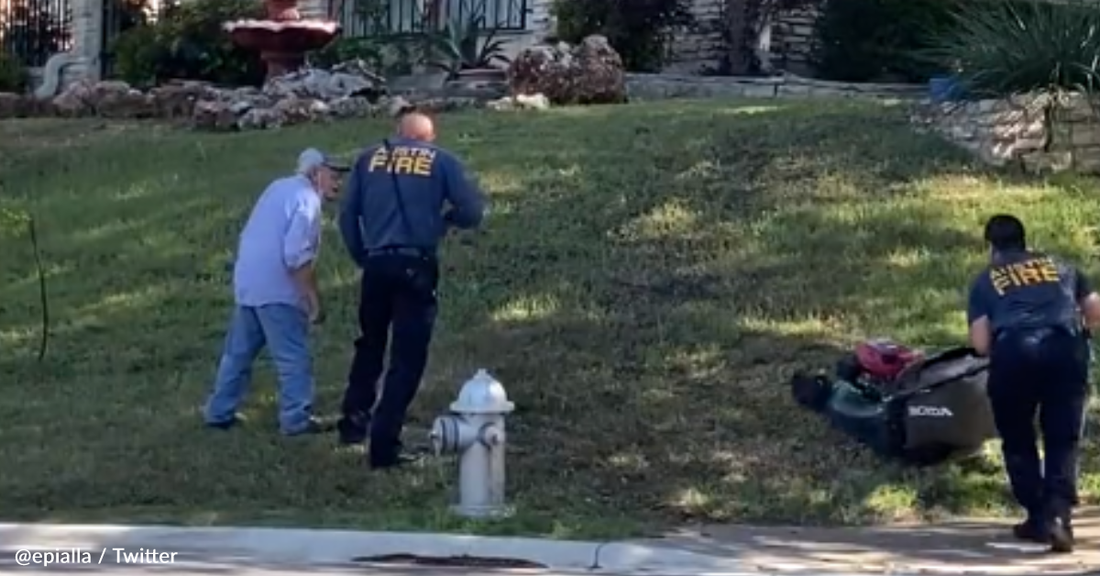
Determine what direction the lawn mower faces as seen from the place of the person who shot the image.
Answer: facing away from the viewer and to the left of the viewer

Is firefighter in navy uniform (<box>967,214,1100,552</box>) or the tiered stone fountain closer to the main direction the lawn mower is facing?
the tiered stone fountain

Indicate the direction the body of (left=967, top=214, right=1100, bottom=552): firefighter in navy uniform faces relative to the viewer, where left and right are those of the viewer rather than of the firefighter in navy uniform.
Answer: facing away from the viewer

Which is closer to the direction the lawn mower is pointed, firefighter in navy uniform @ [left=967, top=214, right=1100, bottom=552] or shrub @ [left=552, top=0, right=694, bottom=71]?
the shrub

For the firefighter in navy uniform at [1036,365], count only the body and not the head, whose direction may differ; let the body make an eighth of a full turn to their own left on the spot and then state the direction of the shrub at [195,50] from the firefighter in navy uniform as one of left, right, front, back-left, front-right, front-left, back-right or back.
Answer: front

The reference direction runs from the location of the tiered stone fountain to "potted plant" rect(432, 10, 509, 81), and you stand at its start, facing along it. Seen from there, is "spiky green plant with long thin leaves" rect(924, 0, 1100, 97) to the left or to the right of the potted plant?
right

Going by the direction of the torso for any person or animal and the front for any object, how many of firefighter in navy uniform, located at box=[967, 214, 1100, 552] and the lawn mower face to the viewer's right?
0

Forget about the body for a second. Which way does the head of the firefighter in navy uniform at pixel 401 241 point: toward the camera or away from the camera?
away from the camera

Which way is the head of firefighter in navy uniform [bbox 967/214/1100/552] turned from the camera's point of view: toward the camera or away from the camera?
away from the camera
